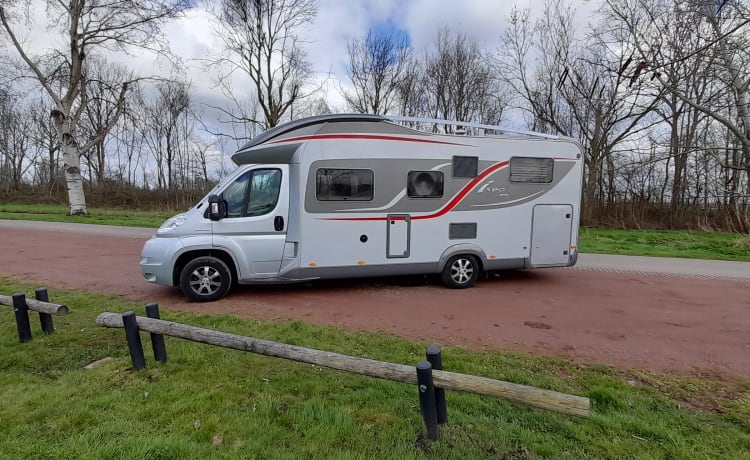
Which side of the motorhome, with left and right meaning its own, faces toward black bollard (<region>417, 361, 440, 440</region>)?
left

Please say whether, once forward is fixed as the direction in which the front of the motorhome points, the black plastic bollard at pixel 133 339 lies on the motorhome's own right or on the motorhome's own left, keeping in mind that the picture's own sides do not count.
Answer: on the motorhome's own left

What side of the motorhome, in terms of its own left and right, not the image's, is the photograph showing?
left

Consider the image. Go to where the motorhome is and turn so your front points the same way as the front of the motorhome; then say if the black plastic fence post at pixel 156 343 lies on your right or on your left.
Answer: on your left

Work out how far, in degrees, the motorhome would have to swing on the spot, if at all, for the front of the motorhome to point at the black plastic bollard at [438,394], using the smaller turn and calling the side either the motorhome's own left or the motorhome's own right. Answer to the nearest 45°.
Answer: approximately 90° to the motorhome's own left
